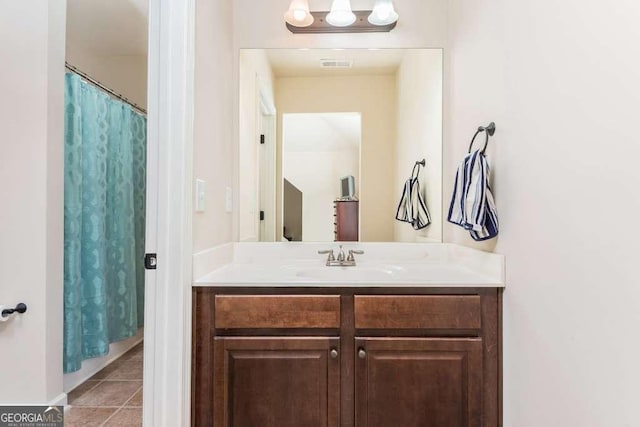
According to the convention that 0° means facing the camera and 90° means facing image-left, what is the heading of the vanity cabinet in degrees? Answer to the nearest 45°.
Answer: approximately 0°

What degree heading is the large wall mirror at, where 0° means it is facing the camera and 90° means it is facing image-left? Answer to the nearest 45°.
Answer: approximately 0°

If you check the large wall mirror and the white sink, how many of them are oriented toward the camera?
2

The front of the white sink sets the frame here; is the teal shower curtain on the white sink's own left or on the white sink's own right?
on the white sink's own right

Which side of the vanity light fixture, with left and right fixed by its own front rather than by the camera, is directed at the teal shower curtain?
right
